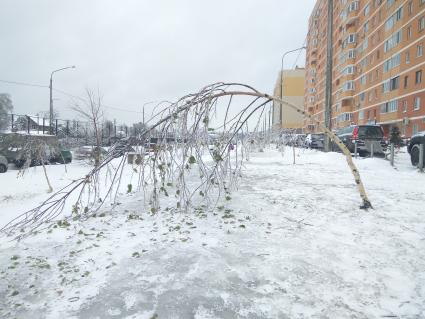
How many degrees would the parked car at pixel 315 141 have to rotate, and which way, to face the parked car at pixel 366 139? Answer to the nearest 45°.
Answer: approximately 180°

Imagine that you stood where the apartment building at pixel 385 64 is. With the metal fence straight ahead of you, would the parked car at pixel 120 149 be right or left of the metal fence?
left

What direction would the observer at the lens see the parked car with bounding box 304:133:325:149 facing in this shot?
facing the viewer and to the left of the viewer
